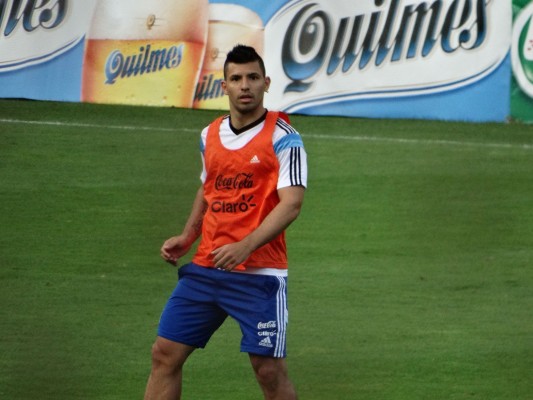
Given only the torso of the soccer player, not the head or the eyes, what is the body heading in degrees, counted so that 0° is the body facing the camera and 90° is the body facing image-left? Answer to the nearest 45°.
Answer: approximately 45°
